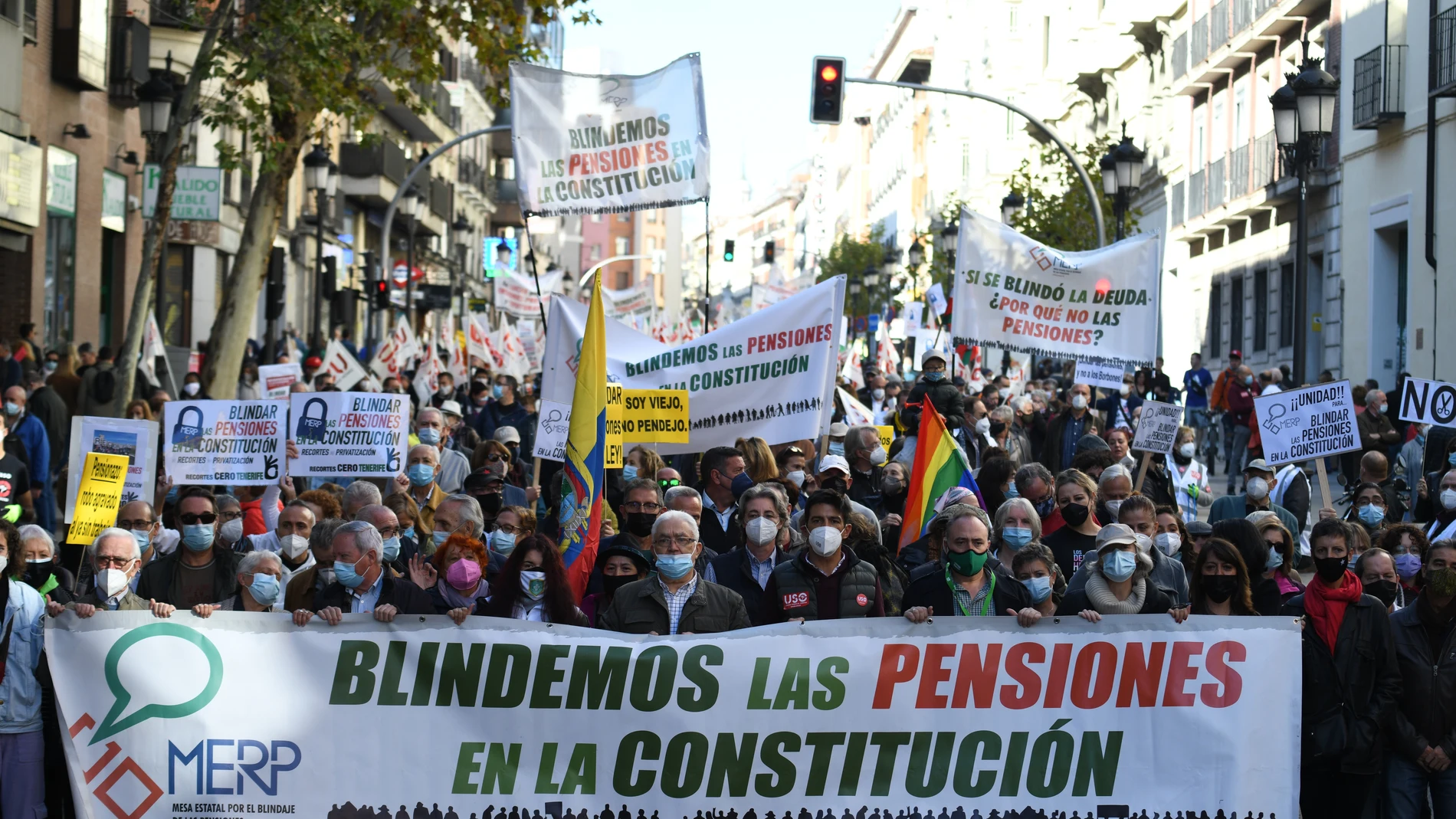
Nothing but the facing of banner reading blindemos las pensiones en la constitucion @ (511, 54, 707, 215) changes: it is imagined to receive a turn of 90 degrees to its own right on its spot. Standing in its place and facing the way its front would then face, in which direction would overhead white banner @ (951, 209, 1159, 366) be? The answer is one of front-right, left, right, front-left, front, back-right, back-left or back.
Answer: back

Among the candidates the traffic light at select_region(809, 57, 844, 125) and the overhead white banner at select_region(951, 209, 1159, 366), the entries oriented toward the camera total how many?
2

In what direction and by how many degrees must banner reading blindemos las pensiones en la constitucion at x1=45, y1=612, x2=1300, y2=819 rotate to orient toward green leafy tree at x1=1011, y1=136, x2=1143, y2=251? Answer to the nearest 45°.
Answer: approximately 180°

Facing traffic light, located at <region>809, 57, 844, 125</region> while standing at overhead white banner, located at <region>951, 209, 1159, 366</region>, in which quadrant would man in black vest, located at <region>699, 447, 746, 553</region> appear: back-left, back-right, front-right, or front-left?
back-left

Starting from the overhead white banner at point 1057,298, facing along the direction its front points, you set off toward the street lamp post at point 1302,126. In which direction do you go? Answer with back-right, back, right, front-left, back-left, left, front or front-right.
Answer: back-left

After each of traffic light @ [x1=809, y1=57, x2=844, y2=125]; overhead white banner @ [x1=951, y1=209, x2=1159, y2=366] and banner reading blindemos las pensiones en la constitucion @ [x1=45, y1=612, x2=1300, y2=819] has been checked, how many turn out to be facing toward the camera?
3

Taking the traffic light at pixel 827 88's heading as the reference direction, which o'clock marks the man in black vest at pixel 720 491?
The man in black vest is roughly at 12 o'clock from the traffic light.

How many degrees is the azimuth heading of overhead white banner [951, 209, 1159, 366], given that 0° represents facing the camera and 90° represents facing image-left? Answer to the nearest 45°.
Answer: approximately 0°

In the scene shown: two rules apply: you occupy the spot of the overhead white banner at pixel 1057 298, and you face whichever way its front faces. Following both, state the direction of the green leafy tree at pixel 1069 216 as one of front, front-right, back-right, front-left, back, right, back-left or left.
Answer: back

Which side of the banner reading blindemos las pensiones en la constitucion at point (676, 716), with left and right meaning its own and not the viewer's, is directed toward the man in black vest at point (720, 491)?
back

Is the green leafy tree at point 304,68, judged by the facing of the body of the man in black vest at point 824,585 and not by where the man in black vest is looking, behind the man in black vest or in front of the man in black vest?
behind
